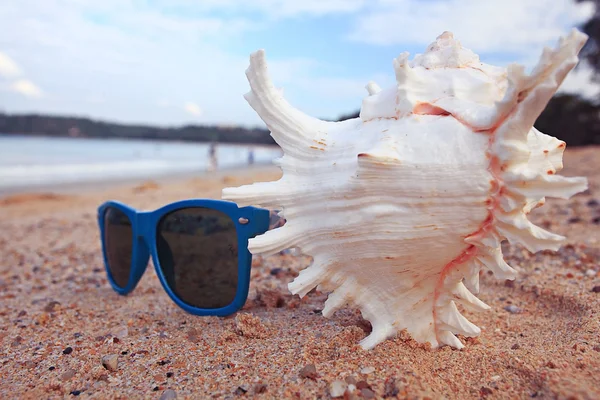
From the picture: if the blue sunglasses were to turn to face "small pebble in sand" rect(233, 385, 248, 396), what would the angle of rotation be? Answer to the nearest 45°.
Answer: approximately 45° to its left

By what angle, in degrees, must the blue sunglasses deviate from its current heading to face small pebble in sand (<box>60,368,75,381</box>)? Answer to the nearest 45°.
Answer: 0° — it already faces it

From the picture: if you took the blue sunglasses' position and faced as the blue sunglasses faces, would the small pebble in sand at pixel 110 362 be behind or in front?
in front

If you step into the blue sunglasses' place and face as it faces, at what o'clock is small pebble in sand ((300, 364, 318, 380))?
The small pebble in sand is roughly at 10 o'clock from the blue sunglasses.

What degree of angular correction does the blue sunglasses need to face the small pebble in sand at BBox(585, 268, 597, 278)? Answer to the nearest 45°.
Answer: approximately 135° to its left

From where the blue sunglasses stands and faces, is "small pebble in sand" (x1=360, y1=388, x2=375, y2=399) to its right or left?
on its left

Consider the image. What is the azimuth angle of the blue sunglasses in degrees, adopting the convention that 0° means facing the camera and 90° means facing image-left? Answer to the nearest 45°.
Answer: approximately 45°

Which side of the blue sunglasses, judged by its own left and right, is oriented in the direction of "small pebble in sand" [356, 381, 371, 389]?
left

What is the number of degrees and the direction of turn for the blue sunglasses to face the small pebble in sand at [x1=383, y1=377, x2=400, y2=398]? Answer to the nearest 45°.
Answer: approximately 90° to its left

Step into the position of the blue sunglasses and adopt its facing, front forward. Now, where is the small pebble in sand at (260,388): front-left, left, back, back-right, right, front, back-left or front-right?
front-left
